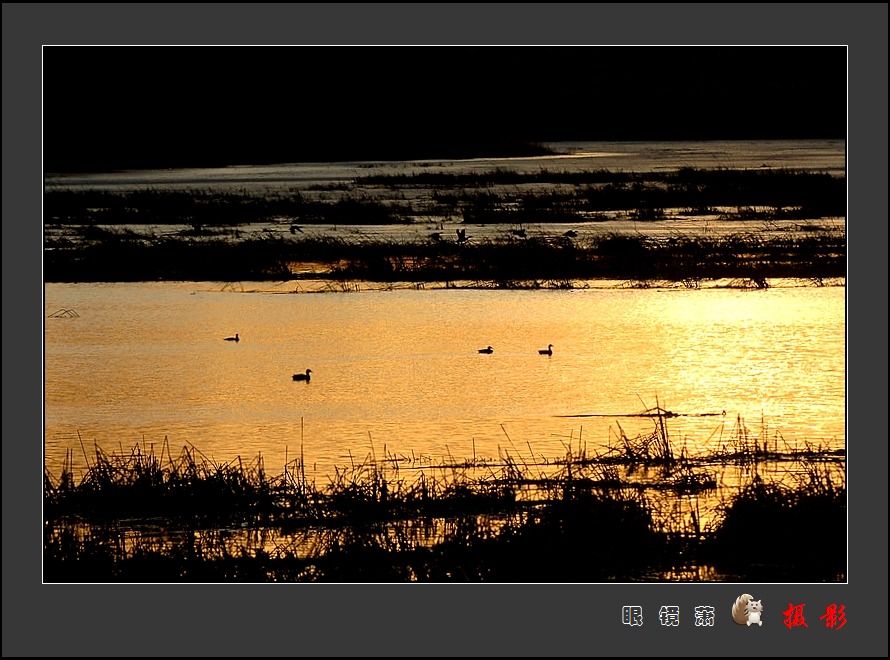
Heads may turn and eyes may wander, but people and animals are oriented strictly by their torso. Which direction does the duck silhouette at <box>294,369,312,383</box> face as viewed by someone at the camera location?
facing to the right of the viewer
